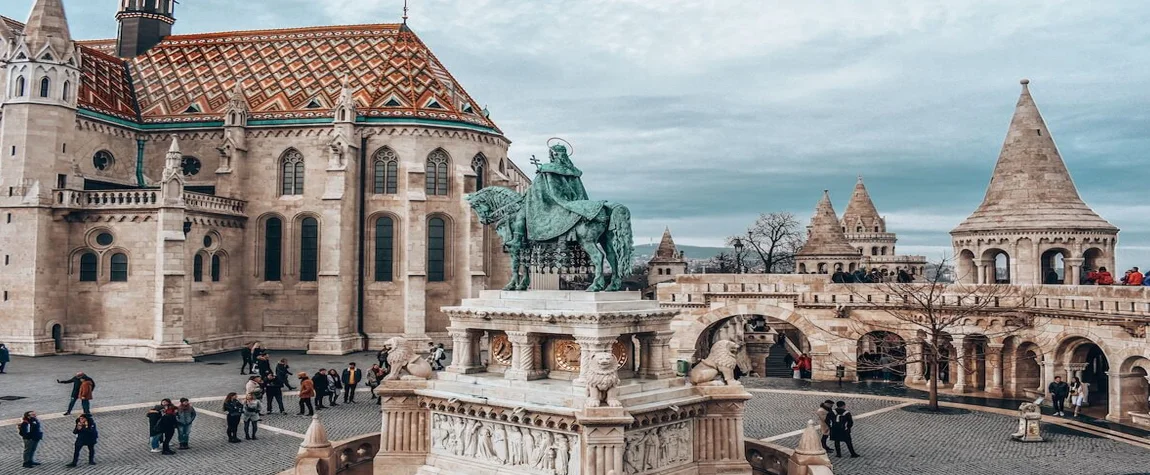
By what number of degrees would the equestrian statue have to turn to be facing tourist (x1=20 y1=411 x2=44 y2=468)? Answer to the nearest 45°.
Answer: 0° — it already faces them

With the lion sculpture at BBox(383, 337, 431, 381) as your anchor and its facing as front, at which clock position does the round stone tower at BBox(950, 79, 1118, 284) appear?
The round stone tower is roughly at 5 o'clock from the lion sculpture.

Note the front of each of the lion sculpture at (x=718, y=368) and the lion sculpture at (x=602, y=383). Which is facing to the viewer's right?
the lion sculpture at (x=718, y=368)

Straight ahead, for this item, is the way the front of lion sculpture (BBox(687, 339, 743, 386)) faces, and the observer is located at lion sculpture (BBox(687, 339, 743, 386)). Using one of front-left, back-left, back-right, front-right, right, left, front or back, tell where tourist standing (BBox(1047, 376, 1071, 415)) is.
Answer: front-left

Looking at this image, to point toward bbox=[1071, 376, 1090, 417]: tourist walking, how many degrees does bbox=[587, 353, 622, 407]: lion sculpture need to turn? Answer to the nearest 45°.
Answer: approximately 135° to its left

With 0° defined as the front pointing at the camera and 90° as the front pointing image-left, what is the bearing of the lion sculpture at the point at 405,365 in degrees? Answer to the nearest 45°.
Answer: approximately 90°

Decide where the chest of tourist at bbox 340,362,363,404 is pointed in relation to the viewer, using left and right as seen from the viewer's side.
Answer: facing the viewer

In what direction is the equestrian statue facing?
to the viewer's left

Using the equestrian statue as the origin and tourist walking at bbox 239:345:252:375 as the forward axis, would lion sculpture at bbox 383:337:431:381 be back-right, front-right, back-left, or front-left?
front-left

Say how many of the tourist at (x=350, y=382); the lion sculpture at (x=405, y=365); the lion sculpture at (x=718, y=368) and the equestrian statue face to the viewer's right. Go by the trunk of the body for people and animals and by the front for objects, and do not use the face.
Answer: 1

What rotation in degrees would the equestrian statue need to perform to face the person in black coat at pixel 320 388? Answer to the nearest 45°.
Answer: approximately 45° to its right

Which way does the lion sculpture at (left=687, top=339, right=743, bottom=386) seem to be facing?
to the viewer's right
